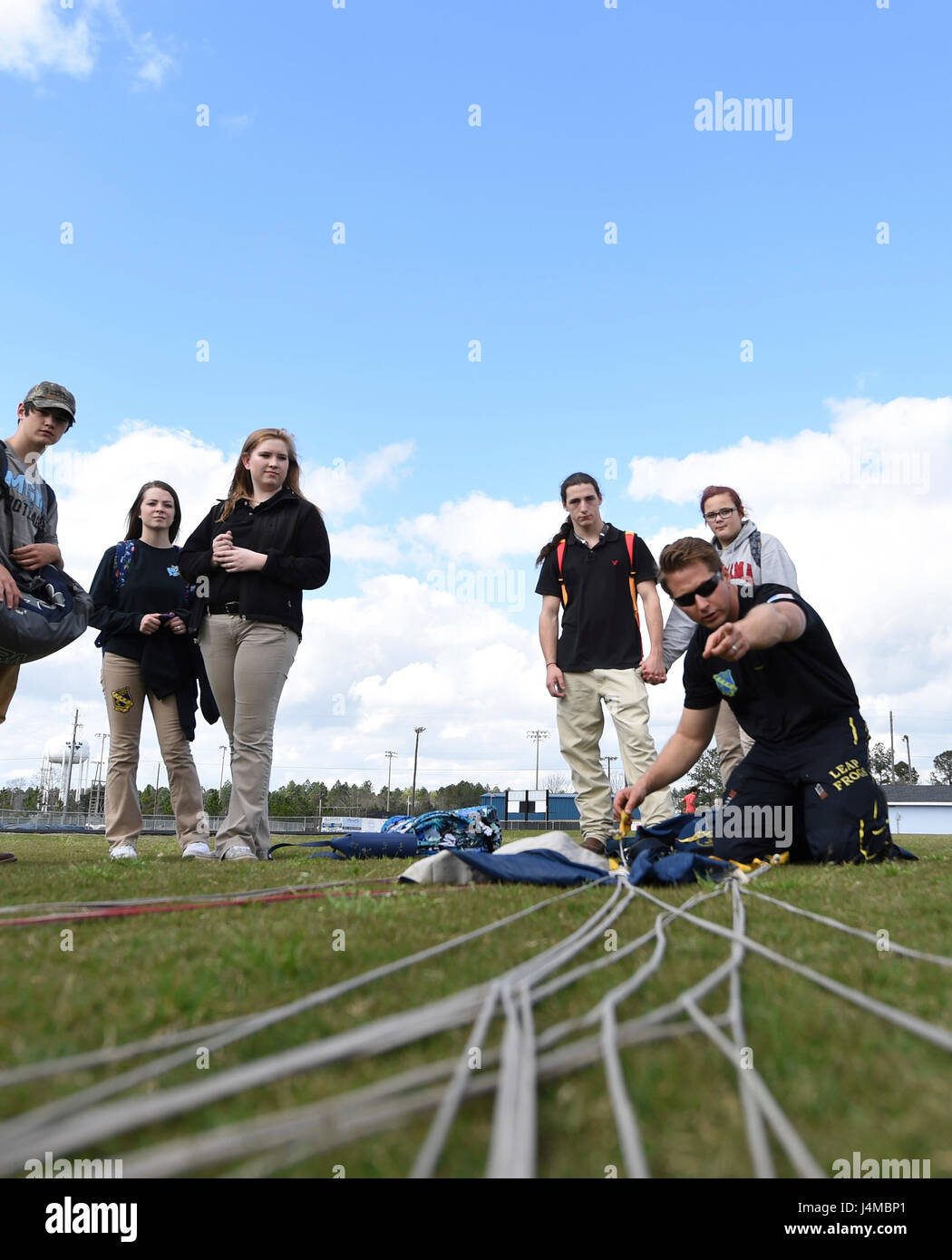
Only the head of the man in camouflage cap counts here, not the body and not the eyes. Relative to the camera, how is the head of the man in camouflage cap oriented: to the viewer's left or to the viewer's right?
to the viewer's right

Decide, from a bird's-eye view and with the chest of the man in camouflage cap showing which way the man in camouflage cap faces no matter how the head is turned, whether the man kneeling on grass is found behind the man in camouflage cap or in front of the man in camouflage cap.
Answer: in front

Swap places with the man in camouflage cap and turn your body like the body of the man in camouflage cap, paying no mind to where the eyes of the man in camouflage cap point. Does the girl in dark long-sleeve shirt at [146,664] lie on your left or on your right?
on your left

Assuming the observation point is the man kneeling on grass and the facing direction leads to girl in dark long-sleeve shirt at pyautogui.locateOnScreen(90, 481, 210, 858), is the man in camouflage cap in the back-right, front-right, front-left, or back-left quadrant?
front-left

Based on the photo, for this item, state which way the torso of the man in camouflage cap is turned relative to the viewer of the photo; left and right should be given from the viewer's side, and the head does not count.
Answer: facing the viewer and to the right of the viewer

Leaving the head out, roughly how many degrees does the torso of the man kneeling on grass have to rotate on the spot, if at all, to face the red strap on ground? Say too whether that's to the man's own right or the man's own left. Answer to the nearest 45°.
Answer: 0° — they already face it

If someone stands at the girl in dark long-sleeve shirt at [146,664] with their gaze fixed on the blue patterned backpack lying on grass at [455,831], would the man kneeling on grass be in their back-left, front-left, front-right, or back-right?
front-right

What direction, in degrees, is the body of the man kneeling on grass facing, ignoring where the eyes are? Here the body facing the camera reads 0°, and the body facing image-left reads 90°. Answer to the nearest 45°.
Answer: approximately 45°

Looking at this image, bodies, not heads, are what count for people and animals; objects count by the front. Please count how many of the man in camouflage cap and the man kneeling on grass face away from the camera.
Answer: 0

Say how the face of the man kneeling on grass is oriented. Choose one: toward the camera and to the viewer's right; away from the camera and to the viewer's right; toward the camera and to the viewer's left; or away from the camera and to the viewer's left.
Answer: toward the camera and to the viewer's left
